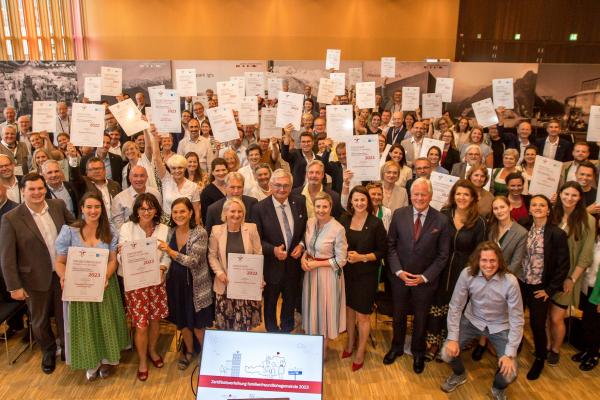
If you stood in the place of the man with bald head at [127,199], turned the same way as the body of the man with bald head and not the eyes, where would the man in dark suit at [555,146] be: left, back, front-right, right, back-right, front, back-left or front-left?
left

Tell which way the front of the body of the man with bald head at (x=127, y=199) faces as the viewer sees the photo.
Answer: toward the camera

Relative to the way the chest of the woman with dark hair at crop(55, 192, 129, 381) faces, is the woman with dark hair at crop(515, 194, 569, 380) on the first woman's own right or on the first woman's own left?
on the first woman's own left

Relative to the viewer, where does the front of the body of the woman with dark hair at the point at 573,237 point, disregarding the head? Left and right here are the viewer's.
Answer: facing the viewer and to the left of the viewer

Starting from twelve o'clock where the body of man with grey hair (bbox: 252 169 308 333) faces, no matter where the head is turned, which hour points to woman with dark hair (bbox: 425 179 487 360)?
The woman with dark hair is roughly at 9 o'clock from the man with grey hair.

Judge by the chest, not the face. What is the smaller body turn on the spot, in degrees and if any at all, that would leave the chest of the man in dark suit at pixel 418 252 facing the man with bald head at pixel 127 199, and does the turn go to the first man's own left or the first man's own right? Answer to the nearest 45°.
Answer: approximately 90° to the first man's own right

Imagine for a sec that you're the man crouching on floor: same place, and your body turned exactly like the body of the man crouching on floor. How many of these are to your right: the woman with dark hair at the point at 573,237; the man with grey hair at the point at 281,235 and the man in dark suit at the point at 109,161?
2

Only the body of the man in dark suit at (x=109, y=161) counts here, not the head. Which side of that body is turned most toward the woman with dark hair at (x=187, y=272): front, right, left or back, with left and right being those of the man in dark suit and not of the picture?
front

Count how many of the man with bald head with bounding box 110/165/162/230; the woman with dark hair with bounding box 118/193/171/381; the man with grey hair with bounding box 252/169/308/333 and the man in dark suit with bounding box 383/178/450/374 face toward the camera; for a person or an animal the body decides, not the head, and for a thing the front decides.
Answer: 4

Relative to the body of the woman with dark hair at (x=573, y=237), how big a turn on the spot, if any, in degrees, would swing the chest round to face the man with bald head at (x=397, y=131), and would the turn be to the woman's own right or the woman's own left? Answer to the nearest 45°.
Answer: approximately 90° to the woman's own right

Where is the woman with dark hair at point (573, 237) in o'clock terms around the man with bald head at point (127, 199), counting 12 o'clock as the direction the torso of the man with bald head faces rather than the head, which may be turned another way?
The woman with dark hair is roughly at 10 o'clock from the man with bald head.

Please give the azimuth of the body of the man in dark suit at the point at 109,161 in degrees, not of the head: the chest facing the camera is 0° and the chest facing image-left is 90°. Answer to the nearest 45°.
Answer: approximately 0°

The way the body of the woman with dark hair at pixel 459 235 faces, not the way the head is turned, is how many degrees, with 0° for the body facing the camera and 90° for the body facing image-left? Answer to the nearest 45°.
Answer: approximately 45°

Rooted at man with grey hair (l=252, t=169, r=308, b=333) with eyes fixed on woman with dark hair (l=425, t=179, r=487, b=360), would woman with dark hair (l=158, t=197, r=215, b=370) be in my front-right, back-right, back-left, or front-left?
back-right

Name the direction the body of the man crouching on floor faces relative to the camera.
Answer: toward the camera
